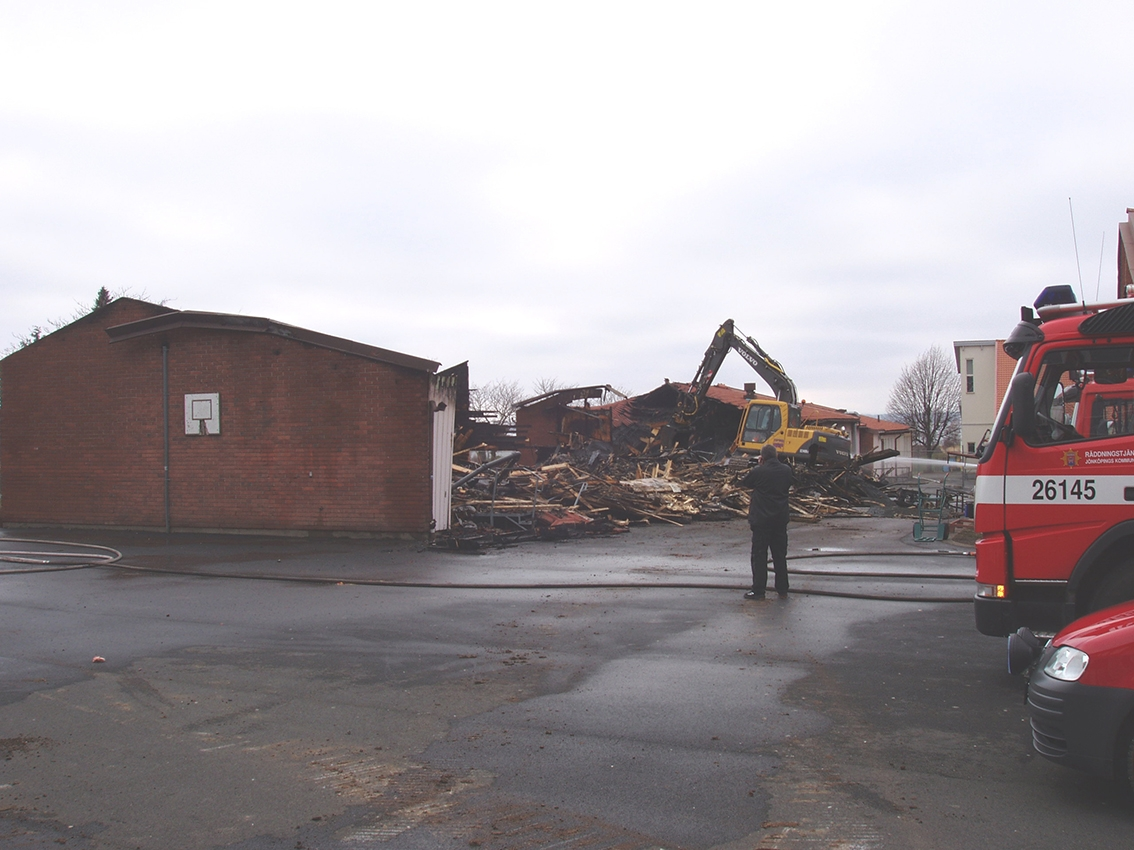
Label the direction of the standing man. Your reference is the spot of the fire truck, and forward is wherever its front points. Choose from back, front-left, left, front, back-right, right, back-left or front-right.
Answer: front-right

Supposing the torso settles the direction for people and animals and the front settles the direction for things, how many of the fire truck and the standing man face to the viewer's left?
1

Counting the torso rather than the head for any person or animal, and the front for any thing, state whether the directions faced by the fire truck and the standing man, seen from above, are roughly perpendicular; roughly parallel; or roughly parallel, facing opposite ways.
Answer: roughly perpendicular

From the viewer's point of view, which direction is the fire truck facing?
to the viewer's left

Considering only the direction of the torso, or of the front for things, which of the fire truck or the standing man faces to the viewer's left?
the fire truck

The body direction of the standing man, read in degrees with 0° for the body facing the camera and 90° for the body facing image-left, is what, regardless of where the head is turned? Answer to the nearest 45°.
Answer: approximately 180°

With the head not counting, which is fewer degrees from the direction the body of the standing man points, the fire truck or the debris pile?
the debris pile

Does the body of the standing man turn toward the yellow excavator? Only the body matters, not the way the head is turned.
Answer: yes

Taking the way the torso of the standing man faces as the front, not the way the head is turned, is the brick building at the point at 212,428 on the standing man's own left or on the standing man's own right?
on the standing man's own left
